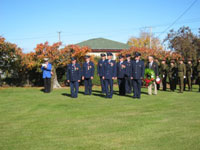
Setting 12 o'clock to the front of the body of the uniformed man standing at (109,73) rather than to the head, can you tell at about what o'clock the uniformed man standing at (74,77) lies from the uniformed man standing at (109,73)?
the uniformed man standing at (74,77) is roughly at 3 o'clock from the uniformed man standing at (109,73).

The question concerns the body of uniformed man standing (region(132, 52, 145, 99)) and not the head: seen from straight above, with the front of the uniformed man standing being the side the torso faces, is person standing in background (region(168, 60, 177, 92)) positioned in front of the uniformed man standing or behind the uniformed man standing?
behind

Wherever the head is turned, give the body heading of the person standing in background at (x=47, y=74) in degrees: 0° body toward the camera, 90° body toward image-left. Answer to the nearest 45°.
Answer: approximately 45°

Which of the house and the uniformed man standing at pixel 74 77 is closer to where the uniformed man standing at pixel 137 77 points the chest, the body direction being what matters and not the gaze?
the uniformed man standing

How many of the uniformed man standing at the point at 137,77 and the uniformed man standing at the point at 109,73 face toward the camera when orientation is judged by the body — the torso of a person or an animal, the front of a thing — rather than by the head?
2

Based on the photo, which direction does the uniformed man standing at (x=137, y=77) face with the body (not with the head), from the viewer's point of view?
toward the camera

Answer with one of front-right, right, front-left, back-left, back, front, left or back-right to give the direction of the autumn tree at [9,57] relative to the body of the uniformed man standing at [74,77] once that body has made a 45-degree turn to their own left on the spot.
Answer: back

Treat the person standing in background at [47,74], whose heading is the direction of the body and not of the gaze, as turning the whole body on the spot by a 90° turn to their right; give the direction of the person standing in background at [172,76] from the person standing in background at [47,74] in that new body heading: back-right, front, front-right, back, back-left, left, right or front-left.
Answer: back-right

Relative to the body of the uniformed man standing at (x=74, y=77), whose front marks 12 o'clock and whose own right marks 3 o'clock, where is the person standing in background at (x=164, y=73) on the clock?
The person standing in background is roughly at 8 o'clock from the uniformed man standing.

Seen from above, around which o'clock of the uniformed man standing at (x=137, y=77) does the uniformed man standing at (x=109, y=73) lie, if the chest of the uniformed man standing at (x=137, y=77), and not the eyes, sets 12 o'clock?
the uniformed man standing at (x=109, y=73) is roughly at 3 o'clock from the uniformed man standing at (x=137, y=77).

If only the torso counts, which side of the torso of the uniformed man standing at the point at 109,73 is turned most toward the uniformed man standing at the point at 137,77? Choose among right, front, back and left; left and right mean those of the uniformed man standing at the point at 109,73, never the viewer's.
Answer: left

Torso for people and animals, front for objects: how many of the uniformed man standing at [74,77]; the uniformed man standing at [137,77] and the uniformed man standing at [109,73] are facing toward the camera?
3

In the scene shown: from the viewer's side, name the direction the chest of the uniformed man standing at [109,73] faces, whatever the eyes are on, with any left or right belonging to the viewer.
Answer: facing the viewer

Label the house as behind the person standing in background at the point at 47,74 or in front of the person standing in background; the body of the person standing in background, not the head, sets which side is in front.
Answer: behind

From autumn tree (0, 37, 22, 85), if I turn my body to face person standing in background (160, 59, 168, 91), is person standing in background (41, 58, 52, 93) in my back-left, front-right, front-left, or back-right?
front-right

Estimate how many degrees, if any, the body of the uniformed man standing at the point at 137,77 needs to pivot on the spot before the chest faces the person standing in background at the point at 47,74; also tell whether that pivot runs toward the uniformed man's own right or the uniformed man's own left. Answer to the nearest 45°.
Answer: approximately 90° to the uniformed man's own right

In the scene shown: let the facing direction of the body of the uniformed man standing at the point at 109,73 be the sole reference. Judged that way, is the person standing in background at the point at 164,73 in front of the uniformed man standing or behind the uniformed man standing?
behind
